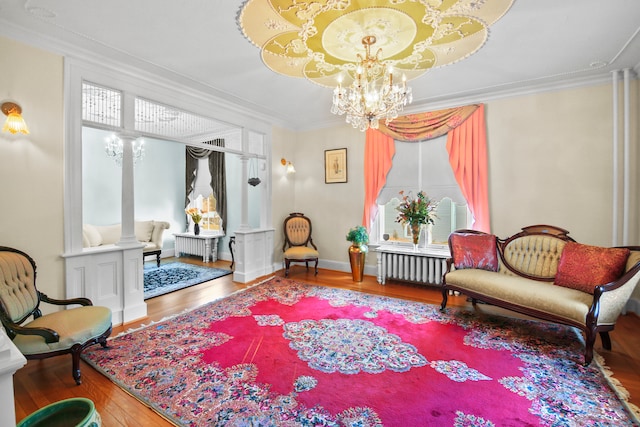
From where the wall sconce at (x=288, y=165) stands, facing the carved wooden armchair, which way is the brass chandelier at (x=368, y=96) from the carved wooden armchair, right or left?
left

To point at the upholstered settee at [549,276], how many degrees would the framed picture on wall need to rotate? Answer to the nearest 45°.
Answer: approximately 90° to its left

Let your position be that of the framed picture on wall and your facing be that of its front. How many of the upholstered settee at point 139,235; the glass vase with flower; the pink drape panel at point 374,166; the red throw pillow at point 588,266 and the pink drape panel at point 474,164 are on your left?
4

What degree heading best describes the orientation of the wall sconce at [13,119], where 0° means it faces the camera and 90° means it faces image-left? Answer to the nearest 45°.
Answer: approximately 315°

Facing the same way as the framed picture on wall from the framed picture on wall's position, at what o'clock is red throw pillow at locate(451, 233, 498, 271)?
The red throw pillow is roughly at 9 o'clock from the framed picture on wall.

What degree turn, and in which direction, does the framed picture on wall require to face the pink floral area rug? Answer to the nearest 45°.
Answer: approximately 45° to its left

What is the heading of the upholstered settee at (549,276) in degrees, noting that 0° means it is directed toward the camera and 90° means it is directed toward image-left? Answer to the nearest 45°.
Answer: approximately 45°
